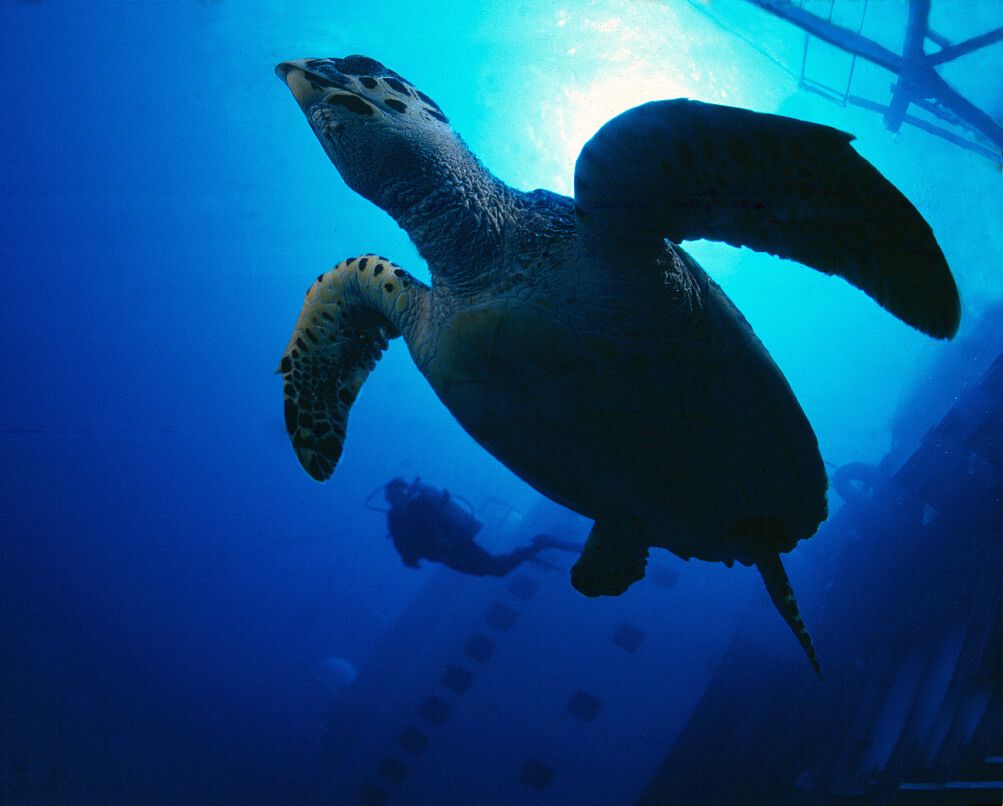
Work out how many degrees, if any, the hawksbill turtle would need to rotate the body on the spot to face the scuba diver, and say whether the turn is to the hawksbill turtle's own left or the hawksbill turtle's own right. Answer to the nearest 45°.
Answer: approximately 135° to the hawksbill turtle's own right

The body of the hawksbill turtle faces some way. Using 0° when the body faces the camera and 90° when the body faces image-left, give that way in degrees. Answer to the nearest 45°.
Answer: approximately 45°
